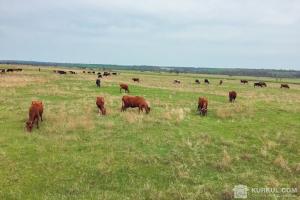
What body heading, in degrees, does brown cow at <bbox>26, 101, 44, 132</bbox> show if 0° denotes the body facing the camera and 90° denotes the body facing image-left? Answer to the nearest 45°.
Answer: approximately 45°

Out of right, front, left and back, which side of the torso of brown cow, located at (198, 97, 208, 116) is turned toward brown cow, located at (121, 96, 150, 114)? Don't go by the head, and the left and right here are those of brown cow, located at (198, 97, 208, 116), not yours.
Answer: right

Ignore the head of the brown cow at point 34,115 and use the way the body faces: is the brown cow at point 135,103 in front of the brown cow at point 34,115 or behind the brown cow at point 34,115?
behind

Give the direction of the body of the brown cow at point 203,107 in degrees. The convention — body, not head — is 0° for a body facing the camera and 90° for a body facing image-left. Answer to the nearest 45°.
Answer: approximately 0°

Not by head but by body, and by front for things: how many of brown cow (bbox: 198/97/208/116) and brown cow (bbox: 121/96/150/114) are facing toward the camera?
1

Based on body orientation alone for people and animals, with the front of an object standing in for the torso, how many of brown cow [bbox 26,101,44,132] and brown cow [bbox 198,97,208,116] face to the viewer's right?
0
